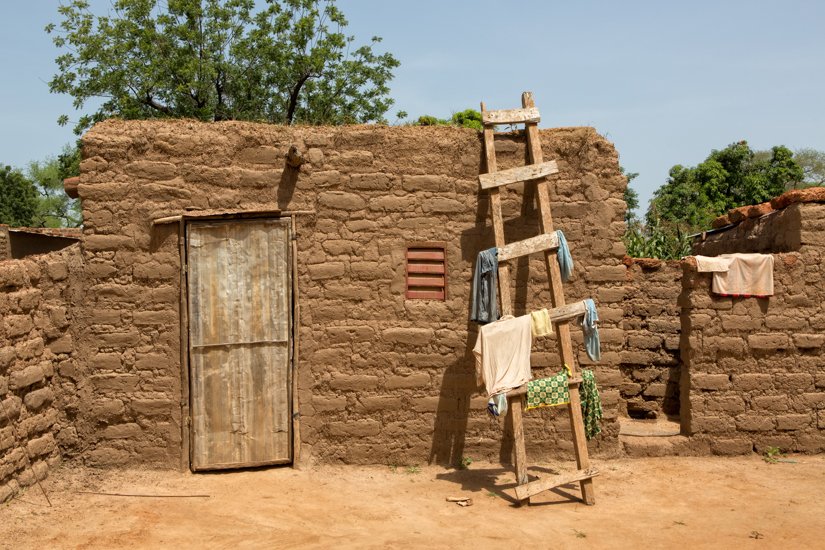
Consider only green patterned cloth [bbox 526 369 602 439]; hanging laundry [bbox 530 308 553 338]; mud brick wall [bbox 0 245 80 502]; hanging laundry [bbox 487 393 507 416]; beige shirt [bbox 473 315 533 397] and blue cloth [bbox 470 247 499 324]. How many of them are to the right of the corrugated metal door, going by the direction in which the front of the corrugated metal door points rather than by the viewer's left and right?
1

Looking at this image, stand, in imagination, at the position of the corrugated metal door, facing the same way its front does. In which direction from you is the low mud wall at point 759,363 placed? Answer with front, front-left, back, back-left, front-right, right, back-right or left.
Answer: left

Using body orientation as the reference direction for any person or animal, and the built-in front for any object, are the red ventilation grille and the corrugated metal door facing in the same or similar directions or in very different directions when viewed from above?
same or similar directions

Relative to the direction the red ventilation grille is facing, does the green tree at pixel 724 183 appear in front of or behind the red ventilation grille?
behind

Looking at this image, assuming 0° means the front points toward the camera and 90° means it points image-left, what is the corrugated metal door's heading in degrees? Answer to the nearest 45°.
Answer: approximately 0°

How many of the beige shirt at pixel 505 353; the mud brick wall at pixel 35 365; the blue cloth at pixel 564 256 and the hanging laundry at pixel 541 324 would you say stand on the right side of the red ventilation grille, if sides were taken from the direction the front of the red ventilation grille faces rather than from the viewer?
1

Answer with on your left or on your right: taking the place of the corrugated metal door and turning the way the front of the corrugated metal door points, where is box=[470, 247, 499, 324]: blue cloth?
on your left

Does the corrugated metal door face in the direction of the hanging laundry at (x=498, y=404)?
no

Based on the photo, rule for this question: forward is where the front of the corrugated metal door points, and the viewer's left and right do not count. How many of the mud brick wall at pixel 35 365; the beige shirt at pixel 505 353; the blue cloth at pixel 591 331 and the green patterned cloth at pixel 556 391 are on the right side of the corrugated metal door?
1

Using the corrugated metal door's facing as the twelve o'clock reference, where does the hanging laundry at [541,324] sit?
The hanging laundry is roughly at 10 o'clock from the corrugated metal door.

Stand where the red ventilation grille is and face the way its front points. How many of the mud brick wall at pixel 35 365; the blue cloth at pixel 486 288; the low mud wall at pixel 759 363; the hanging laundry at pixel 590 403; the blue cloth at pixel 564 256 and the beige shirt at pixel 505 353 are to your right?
1

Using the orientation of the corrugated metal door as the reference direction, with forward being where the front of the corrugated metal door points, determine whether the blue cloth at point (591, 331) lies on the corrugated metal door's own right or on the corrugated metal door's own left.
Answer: on the corrugated metal door's own left

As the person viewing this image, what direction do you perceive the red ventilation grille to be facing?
facing the viewer

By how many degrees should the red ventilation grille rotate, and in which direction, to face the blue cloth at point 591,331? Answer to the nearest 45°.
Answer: approximately 90° to its left

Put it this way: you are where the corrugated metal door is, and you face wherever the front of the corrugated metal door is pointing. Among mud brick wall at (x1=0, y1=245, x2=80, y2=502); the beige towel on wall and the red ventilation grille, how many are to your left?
2

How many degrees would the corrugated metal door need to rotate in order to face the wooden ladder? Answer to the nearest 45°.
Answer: approximately 90° to its left

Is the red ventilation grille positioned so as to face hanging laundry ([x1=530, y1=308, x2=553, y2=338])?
no

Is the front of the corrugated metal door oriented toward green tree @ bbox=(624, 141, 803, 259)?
no

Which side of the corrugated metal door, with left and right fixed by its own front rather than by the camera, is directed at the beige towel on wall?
left

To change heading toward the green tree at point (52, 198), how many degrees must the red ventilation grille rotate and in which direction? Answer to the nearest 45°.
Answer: approximately 135° to its right
